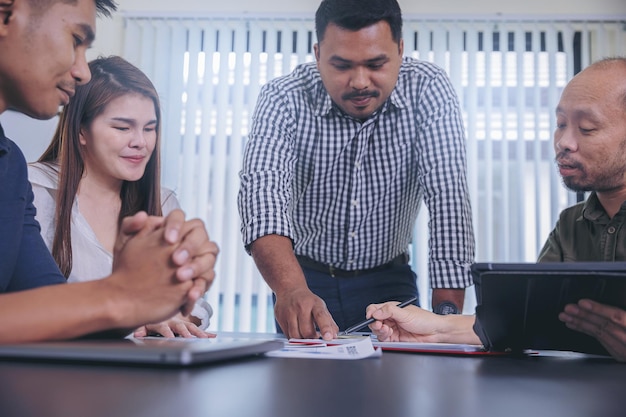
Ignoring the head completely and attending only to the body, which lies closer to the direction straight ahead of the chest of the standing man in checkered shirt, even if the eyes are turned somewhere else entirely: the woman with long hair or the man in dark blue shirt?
the man in dark blue shirt

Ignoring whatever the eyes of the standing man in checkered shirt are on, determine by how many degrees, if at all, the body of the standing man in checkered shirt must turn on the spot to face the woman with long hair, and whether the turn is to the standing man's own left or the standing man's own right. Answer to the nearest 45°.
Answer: approximately 90° to the standing man's own right

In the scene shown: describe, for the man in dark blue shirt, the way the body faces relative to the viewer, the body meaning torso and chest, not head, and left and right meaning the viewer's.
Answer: facing to the right of the viewer

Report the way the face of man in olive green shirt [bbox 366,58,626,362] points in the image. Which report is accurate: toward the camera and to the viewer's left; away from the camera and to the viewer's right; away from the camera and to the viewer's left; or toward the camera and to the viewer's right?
toward the camera and to the viewer's left

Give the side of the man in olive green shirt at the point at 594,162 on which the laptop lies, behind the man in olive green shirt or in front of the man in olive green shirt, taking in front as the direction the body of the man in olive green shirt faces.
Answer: in front

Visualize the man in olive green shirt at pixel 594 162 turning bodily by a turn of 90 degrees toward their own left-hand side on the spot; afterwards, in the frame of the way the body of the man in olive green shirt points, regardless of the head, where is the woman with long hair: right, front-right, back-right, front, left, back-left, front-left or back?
back-right

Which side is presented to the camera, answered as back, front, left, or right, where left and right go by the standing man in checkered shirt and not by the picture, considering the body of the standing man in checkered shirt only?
front

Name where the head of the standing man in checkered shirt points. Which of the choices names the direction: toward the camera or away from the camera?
toward the camera

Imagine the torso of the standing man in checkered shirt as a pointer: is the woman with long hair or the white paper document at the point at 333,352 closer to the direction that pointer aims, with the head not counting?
the white paper document

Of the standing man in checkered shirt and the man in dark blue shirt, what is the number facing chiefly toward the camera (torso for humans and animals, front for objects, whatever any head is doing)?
1

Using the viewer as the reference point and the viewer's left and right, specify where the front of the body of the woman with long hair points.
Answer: facing the viewer and to the right of the viewer

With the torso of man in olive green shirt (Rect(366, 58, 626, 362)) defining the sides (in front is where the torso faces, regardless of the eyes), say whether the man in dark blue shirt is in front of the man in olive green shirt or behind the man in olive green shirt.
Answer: in front

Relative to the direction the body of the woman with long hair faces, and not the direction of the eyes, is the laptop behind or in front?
in front

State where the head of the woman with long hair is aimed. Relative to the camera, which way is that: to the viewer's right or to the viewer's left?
to the viewer's right

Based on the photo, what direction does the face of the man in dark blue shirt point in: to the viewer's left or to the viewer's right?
to the viewer's right

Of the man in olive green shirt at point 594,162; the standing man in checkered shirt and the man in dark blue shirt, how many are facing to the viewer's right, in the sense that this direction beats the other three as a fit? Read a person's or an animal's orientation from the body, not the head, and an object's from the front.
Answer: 1

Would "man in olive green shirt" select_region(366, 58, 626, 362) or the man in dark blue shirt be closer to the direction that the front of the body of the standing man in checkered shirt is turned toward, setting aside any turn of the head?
the man in dark blue shirt
